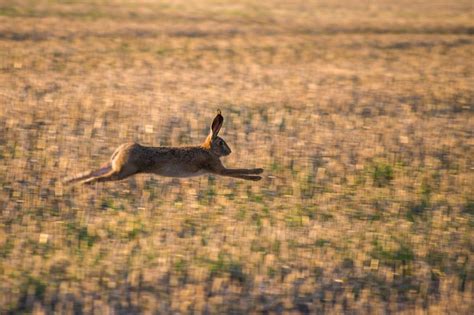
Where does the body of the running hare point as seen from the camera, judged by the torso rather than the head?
to the viewer's right
